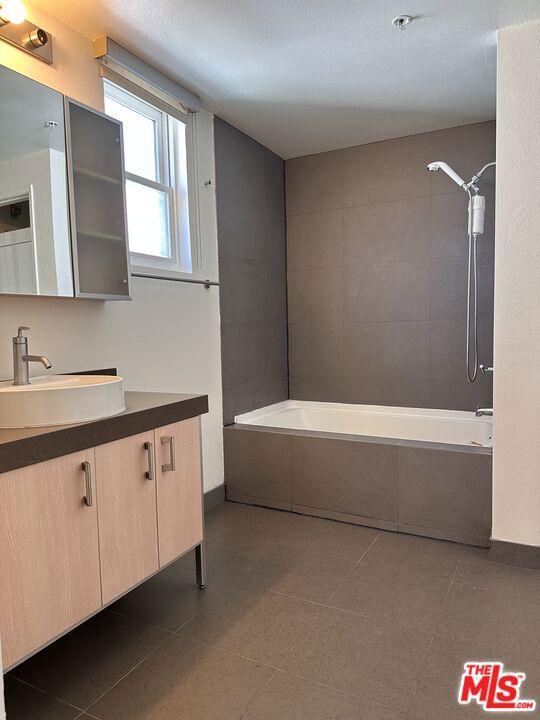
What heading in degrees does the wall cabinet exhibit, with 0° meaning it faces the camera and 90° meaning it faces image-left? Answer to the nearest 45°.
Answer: approximately 315°

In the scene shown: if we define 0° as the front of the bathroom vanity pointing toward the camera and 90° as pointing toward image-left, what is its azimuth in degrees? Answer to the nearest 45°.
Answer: approximately 315°

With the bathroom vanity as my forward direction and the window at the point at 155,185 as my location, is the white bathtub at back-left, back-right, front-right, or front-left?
back-left

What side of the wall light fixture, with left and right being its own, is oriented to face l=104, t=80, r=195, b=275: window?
left

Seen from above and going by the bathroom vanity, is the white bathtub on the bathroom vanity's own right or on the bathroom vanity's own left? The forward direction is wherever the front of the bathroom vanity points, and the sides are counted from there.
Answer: on the bathroom vanity's own left

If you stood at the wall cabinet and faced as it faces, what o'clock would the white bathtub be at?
The white bathtub is roughly at 10 o'clock from the wall cabinet.

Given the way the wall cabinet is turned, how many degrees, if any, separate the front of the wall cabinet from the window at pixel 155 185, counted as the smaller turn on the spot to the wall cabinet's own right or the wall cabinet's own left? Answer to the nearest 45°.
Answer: approximately 90° to the wall cabinet's own left

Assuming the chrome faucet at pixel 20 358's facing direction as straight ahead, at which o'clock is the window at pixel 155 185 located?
The window is roughly at 9 o'clock from the chrome faucet.
